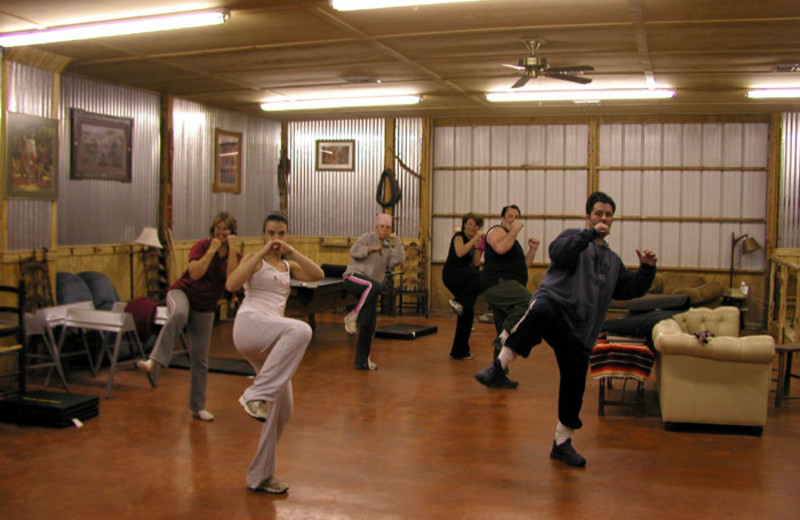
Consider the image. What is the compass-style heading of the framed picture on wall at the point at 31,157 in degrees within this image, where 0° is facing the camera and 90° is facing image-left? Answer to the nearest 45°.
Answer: approximately 315°

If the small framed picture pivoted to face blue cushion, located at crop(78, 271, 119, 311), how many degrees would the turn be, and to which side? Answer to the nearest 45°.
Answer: approximately 45° to its right

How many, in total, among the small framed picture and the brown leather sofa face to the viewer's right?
0

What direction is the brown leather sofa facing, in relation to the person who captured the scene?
facing the viewer and to the left of the viewer

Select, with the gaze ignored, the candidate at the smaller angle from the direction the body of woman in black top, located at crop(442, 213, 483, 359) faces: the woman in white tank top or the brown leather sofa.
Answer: the woman in white tank top

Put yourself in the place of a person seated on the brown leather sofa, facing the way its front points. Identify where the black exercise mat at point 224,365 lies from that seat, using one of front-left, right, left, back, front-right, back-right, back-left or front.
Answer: front

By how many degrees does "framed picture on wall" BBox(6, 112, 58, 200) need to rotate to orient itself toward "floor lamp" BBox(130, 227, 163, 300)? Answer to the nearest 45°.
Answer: approximately 90° to its left

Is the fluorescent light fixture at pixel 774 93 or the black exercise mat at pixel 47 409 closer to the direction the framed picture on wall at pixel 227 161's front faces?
the fluorescent light fixture

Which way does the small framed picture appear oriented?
toward the camera

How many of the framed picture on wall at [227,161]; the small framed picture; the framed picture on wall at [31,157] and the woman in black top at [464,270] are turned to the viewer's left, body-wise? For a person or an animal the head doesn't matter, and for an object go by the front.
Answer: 0

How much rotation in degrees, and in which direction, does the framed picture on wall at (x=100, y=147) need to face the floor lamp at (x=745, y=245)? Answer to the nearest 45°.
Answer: approximately 45° to its left

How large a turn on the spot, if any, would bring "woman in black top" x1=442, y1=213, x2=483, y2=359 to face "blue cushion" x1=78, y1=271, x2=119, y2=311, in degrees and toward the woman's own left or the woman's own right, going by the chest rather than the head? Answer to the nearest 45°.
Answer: approximately 135° to the woman's own right

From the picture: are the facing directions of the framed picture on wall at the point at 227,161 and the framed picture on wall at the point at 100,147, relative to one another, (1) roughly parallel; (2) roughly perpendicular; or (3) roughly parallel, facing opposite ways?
roughly parallel

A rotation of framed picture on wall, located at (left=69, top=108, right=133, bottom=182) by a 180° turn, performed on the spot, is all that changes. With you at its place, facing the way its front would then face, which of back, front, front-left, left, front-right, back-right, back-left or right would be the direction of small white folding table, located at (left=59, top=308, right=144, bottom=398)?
back-left

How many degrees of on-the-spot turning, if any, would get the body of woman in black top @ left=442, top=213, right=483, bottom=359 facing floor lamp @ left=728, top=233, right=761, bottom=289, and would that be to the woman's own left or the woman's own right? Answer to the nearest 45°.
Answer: approximately 90° to the woman's own left

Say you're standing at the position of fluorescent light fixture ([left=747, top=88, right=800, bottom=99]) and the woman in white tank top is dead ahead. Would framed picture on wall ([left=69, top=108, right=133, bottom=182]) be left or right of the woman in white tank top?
right

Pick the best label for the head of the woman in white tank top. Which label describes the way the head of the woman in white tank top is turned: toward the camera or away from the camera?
toward the camera

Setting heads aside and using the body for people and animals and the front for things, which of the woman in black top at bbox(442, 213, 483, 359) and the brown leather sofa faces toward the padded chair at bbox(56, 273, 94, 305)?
the brown leather sofa

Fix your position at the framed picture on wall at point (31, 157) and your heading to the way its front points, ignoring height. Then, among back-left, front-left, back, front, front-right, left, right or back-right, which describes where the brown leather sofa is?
front-left

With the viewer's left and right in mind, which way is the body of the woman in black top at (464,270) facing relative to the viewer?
facing the viewer and to the right of the viewer
